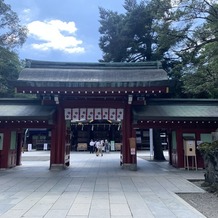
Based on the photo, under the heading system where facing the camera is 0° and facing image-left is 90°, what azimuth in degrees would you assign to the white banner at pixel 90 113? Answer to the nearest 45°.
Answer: approximately 0°

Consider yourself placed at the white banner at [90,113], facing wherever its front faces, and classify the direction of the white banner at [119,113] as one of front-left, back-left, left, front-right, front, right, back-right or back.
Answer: left

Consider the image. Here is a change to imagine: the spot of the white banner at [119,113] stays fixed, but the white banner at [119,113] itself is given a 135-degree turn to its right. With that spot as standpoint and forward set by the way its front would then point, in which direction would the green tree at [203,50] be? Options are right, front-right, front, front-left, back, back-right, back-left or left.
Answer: back-right

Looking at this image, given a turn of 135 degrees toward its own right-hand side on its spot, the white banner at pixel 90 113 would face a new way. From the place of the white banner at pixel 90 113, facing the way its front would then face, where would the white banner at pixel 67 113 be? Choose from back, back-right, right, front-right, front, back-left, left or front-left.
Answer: front-left

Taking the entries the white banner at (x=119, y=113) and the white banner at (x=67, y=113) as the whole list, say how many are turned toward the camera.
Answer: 2

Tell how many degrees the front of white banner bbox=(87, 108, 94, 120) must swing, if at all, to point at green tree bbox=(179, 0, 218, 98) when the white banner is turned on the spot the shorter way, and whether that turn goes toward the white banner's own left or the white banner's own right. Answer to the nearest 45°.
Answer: approximately 90° to the white banner's own left

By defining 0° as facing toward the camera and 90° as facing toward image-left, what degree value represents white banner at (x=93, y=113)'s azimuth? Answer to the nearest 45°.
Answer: approximately 0°
